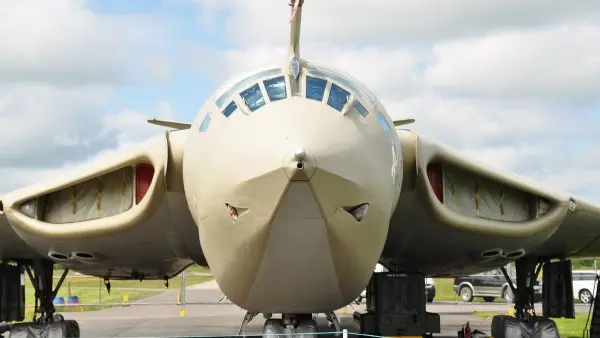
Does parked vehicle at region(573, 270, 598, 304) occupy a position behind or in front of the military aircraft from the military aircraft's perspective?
behind

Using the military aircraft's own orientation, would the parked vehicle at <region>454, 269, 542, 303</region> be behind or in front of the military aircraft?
behind

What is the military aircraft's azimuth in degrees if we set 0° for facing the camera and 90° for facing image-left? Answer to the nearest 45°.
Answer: approximately 0°
